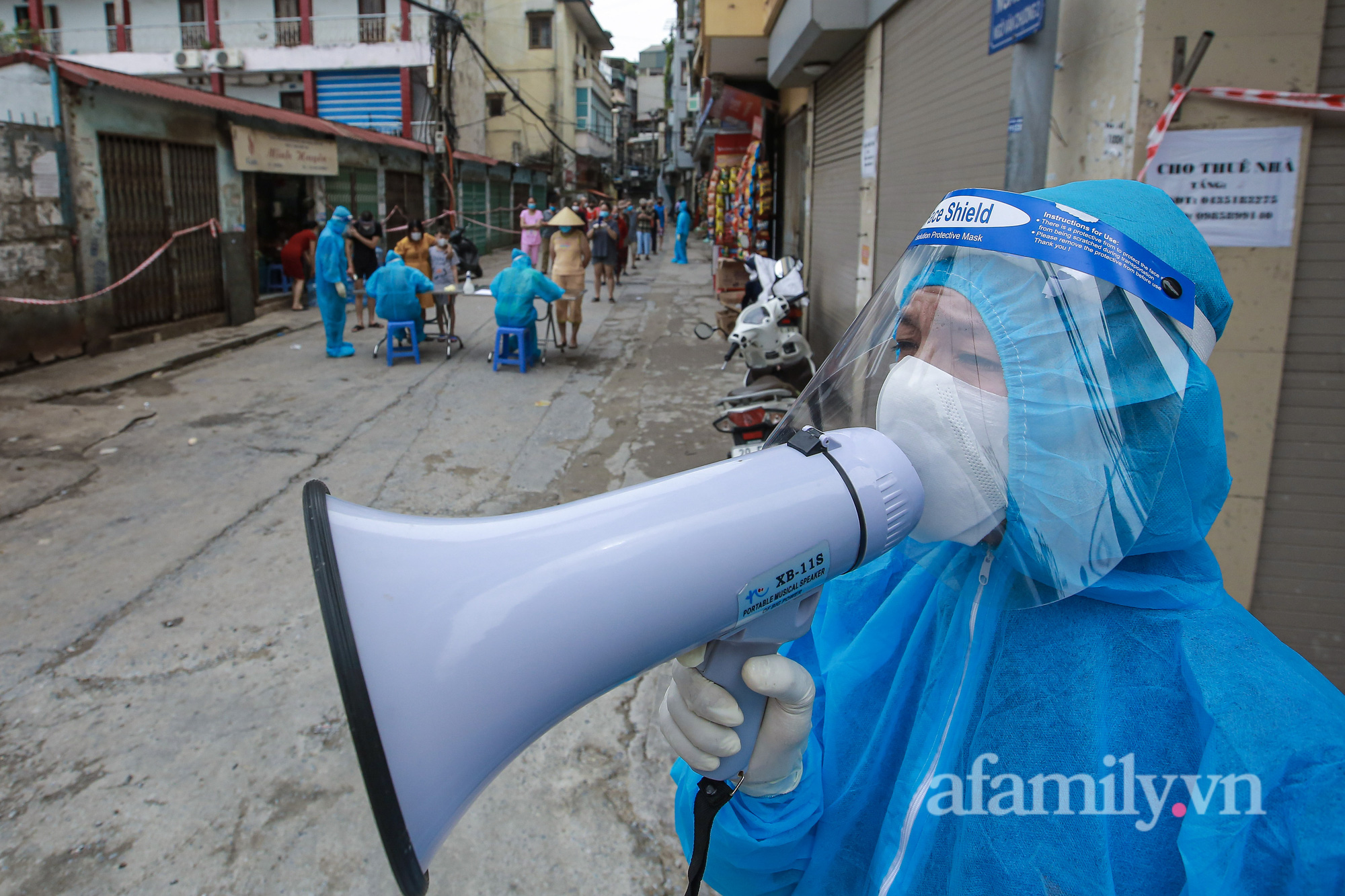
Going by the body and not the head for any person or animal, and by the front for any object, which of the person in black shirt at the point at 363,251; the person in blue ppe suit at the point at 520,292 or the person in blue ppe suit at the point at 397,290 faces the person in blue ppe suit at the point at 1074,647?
the person in black shirt

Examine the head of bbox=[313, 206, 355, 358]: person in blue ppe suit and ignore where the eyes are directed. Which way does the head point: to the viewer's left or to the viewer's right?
to the viewer's right

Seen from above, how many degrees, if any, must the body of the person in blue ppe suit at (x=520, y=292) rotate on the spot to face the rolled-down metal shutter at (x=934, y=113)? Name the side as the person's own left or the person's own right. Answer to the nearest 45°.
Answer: approximately 135° to the person's own right

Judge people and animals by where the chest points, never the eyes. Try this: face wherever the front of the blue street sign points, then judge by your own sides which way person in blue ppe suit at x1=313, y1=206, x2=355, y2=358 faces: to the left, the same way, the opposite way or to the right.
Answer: the opposite way

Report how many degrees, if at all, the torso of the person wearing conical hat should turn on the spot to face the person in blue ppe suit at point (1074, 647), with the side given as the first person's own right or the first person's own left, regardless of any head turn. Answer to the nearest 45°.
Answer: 0° — they already face them

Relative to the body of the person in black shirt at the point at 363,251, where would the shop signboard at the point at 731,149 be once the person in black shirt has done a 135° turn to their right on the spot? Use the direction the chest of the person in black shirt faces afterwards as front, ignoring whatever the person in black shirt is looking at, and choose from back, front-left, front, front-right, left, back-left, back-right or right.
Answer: back-right

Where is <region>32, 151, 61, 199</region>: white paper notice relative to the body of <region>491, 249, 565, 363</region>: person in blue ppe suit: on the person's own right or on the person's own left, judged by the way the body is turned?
on the person's own left

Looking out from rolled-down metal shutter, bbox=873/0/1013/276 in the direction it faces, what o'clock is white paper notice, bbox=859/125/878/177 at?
The white paper notice is roughly at 4 o'clock from the rolled-down metal shutter.

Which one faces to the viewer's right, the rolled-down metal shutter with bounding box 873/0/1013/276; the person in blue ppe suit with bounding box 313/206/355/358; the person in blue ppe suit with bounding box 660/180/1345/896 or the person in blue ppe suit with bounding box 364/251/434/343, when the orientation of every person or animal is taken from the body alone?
the person in blue ppe suit with bounding box 313/206/355/358
